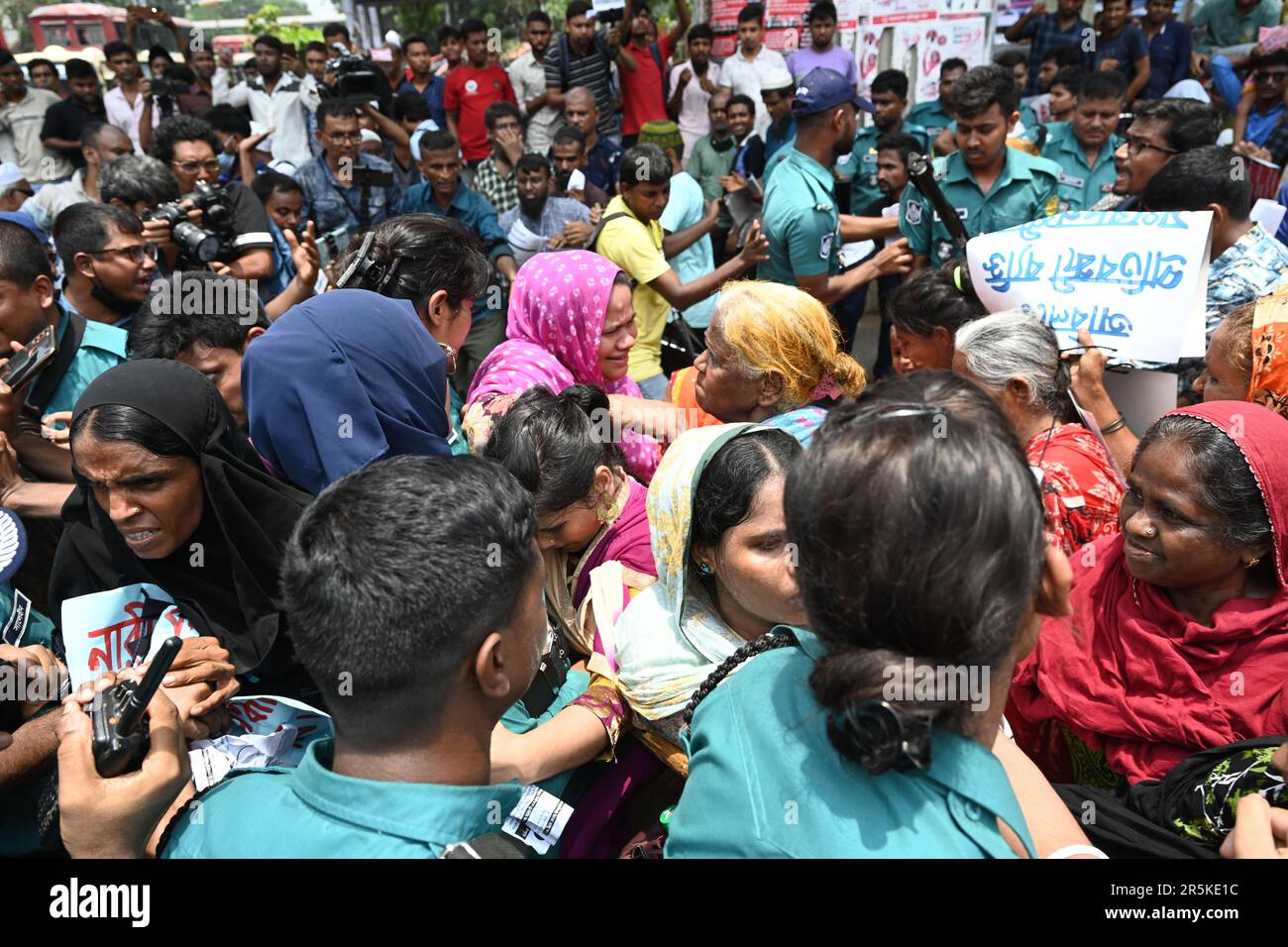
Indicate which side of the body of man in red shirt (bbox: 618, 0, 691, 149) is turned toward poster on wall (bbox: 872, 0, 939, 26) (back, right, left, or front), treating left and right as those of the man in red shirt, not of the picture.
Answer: left

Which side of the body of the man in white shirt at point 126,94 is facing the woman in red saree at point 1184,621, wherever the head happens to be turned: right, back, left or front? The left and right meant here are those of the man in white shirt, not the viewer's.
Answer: front

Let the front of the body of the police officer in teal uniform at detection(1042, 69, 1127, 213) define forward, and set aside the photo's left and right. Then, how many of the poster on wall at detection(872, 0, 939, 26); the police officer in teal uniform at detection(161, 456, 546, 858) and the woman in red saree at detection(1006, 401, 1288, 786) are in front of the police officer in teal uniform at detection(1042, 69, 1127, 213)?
2

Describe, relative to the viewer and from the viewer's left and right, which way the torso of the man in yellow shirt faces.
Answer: facing to the right of the viewer

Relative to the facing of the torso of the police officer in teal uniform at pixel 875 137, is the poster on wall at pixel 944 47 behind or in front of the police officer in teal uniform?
behind

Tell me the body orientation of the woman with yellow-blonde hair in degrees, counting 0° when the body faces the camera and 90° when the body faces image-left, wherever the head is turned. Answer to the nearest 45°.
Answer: approximately 90°
